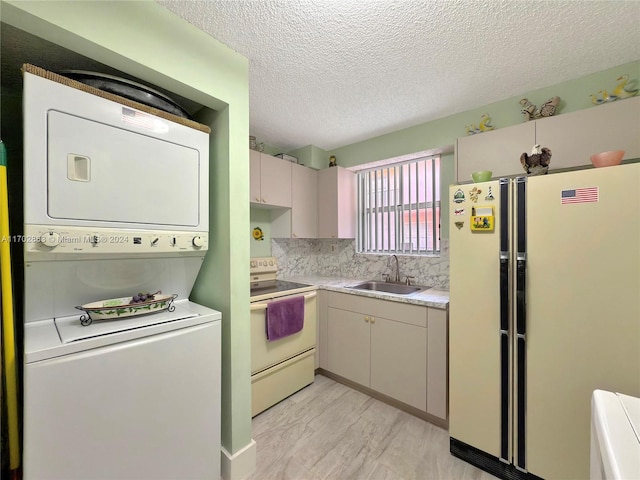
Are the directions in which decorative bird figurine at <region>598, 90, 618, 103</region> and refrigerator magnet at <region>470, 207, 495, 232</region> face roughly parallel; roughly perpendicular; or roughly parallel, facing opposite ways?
roughly perpendicular

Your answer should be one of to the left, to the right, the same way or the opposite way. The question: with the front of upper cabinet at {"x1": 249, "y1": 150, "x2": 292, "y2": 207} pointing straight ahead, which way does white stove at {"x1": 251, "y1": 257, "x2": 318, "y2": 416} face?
the same way

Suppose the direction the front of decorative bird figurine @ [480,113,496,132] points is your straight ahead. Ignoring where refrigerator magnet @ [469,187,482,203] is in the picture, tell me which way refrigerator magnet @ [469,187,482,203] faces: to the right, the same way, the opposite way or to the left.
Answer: to the left

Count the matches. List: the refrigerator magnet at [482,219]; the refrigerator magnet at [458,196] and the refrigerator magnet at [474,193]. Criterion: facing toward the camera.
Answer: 3

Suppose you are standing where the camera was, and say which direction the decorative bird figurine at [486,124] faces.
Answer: facing to the left of the viewer

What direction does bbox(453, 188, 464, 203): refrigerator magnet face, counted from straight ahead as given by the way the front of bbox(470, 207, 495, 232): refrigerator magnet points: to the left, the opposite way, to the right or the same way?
the same way

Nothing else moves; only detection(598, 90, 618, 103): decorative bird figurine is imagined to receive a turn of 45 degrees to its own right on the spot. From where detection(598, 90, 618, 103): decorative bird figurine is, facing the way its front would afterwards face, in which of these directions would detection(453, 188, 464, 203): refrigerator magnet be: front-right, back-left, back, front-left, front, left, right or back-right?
left

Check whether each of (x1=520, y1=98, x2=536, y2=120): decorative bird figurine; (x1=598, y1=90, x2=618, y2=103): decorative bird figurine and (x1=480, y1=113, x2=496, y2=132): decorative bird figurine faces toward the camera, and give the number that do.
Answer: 0

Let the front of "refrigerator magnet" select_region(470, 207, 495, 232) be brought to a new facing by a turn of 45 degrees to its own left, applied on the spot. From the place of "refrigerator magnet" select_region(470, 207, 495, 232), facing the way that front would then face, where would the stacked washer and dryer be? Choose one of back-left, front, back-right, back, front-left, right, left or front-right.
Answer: right

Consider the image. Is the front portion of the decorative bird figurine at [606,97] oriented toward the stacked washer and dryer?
no

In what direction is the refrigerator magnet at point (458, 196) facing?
toward the camera

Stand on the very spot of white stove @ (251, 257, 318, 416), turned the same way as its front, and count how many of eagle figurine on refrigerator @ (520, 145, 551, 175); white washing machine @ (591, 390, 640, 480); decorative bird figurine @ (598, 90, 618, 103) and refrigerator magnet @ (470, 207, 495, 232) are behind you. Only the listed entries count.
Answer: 0

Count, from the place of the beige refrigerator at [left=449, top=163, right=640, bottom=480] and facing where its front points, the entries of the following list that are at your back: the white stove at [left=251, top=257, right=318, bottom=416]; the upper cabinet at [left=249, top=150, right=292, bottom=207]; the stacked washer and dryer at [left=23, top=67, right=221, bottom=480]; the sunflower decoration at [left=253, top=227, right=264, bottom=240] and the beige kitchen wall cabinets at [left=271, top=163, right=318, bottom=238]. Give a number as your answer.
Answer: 0

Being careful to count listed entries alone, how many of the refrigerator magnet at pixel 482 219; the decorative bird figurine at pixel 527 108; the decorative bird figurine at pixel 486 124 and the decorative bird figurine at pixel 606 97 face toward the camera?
1
